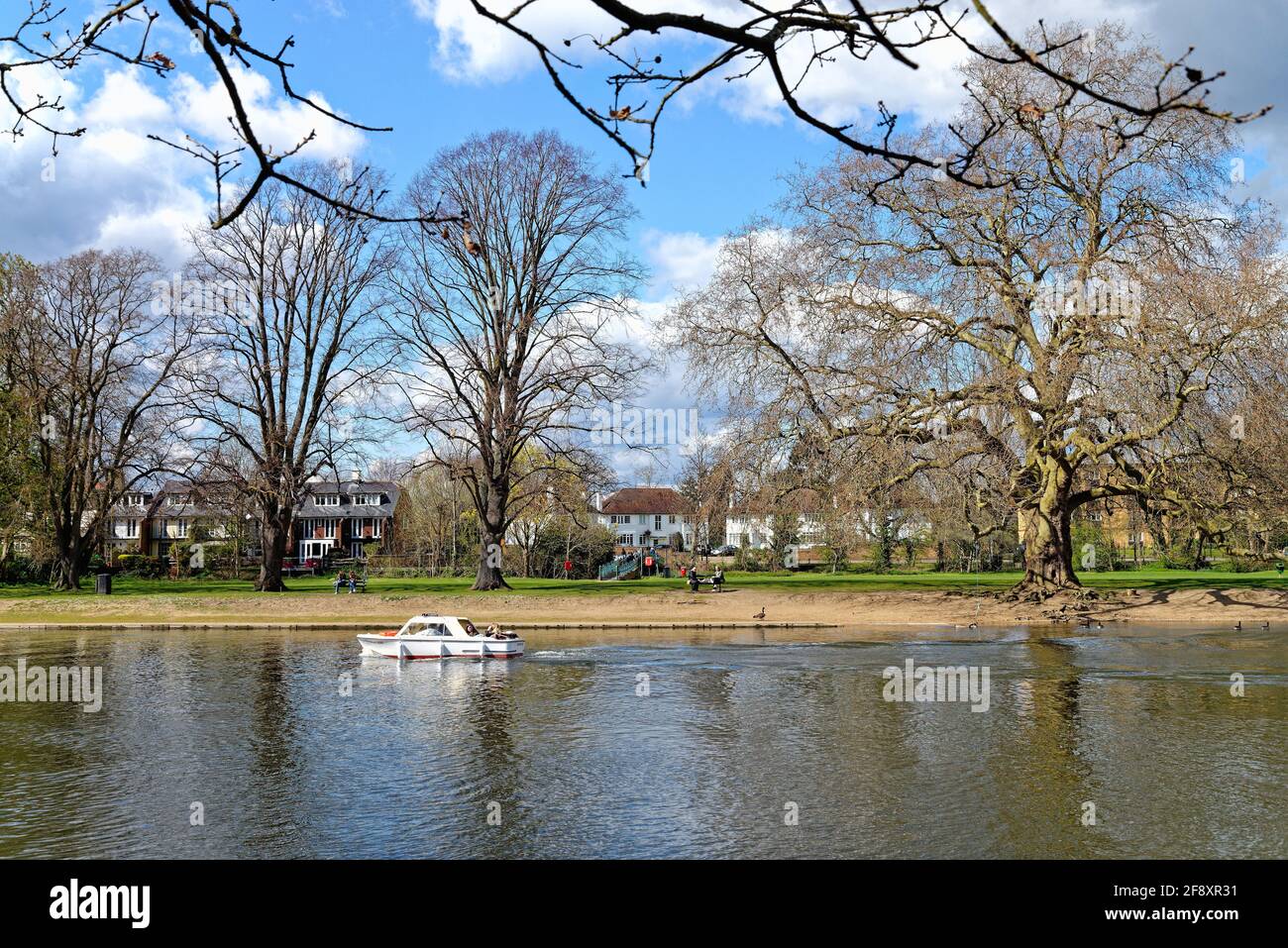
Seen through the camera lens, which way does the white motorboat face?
facing to the left of the viewer
